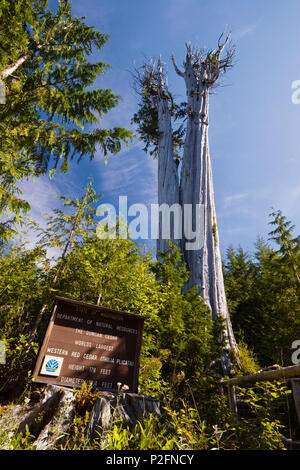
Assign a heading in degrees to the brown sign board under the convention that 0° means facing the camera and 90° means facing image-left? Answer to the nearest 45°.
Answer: approximately 0°
